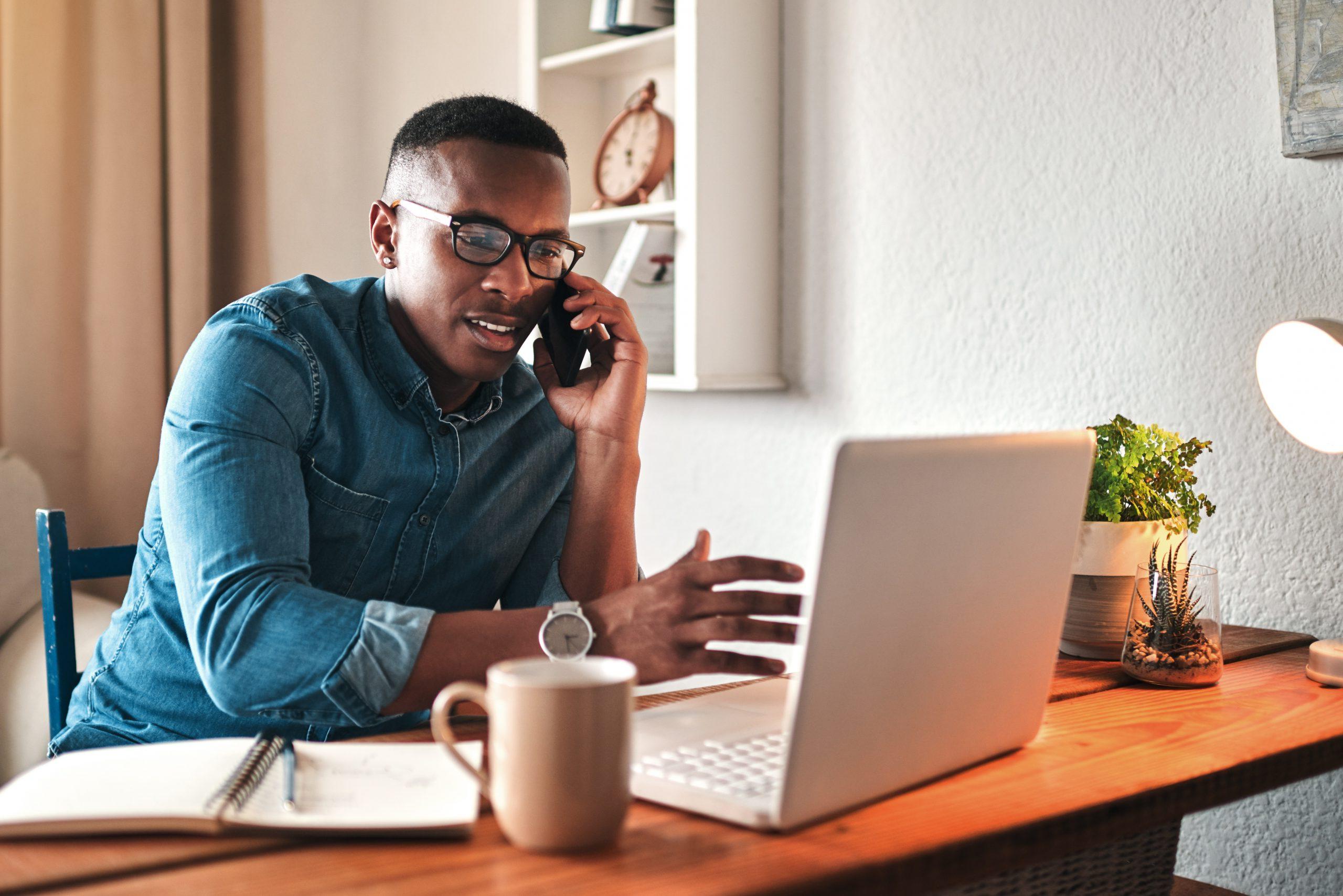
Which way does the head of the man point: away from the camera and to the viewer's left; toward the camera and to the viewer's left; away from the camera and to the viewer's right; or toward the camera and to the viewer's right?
toward the camera and to the viewer's right

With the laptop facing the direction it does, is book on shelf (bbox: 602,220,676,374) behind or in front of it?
in front

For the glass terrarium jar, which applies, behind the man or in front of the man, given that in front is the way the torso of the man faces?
in front

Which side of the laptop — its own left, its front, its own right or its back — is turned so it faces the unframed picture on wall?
right

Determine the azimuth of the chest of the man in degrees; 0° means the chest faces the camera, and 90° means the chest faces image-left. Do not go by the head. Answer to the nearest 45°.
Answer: approximately 315°

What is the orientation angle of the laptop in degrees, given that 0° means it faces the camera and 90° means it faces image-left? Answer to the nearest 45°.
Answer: approximately 135°
